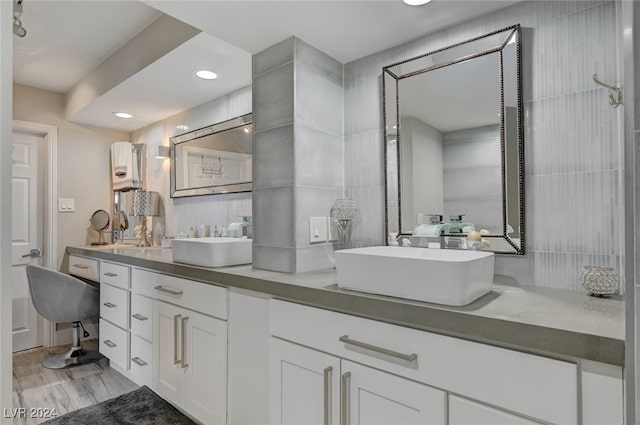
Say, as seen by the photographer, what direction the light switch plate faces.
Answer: facing the viewer

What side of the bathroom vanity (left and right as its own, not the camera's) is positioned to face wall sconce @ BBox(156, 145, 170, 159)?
right

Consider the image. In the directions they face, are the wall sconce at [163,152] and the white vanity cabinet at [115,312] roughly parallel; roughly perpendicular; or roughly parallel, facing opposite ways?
roughly parallel

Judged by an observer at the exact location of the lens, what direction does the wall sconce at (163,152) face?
facing the viewer and to the left of the viewer

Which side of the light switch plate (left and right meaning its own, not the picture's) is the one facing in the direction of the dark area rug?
front

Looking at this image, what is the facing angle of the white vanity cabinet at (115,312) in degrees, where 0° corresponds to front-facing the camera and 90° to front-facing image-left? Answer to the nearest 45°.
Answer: approximately 45°
